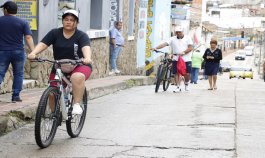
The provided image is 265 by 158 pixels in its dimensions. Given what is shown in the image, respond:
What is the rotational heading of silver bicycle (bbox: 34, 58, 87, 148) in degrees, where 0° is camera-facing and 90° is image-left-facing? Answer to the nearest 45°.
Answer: approximately 45°

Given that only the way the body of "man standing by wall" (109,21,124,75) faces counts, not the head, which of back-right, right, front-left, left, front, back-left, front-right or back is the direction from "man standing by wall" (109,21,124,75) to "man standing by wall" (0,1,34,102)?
right

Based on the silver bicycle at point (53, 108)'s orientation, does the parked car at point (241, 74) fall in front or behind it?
behind

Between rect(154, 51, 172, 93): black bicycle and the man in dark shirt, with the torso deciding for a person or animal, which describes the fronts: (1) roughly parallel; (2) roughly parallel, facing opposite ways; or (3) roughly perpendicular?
roughly parallel

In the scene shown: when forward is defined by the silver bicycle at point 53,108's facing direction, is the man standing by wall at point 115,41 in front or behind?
behind

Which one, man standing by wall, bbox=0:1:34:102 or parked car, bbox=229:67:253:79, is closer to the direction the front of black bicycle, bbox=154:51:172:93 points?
the man standing by wall

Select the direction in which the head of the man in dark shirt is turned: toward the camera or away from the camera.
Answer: toward the camera
